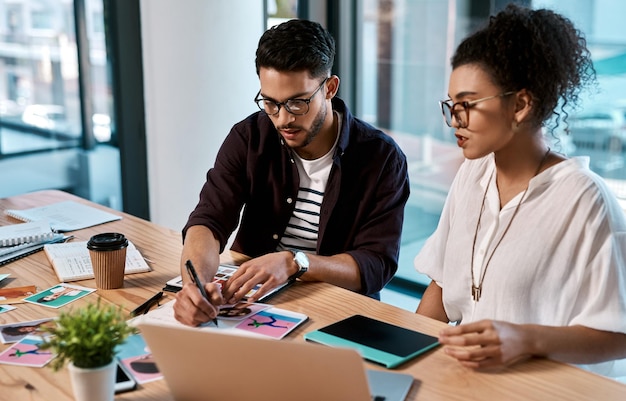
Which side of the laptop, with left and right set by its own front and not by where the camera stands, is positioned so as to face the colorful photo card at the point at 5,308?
left

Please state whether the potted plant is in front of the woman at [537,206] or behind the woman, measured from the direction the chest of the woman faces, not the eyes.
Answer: in front

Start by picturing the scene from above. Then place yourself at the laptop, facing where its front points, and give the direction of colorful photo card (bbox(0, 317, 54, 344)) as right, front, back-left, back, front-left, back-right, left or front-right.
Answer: left

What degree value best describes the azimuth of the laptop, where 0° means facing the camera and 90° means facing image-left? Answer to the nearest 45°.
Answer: approximately 225°

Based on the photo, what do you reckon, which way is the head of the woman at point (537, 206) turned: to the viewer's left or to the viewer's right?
to the viewer's left

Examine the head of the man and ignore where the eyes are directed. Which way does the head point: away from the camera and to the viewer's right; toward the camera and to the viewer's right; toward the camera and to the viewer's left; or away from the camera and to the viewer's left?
toward the camera and to the viewer's left

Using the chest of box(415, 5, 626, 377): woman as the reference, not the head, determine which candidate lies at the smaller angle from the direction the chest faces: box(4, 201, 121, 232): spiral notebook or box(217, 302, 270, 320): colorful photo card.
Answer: the colorful photo card

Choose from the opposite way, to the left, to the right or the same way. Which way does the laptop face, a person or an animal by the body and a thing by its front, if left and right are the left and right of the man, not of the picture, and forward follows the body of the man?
the opposite way

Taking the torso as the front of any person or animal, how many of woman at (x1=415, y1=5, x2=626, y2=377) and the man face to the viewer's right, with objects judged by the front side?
0

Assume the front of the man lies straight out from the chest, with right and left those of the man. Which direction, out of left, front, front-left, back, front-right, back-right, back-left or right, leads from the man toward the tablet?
front-left

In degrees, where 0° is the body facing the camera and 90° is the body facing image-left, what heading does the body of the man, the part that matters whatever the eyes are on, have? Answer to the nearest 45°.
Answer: approximately 45°
